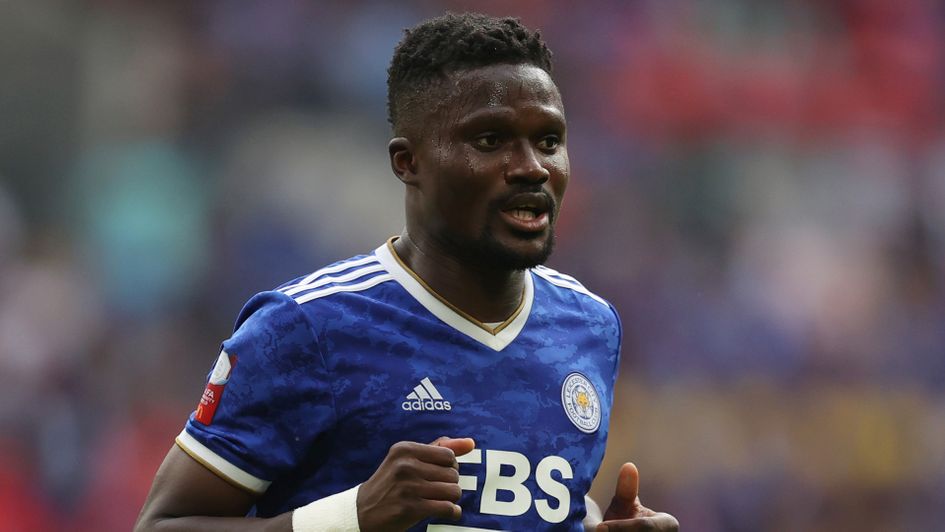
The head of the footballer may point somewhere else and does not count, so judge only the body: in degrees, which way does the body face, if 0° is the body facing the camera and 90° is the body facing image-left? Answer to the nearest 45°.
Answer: approximately 315°
